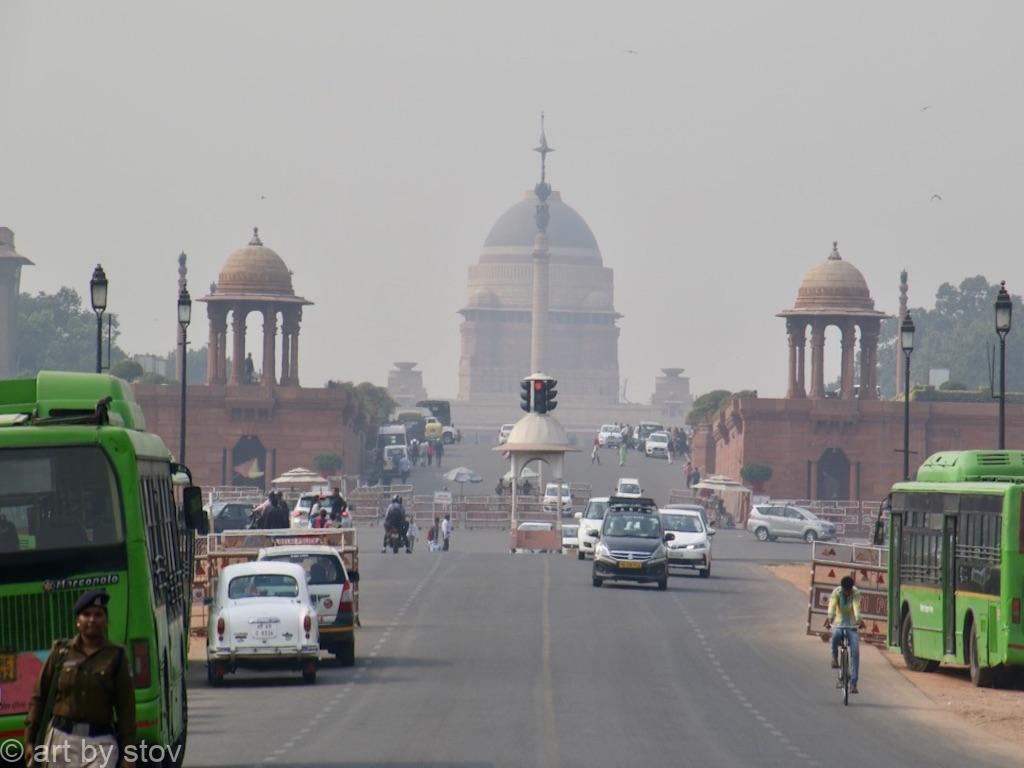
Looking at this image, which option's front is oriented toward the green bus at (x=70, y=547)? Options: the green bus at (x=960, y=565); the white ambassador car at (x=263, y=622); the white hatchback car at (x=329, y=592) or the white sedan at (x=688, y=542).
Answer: the white sedan

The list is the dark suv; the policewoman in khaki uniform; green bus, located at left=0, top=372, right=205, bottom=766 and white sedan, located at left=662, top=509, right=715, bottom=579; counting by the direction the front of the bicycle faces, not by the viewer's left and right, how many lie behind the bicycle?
2

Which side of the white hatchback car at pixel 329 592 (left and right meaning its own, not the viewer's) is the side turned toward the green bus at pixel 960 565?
right

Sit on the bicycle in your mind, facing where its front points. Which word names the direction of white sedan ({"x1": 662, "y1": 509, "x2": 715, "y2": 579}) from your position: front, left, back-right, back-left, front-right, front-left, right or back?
back

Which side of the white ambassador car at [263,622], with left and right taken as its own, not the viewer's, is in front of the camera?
back

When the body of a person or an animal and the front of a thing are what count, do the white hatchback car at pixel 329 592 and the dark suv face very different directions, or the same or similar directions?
very different directions

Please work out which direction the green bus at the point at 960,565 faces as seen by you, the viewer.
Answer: facing away from the viewer and to the left of the viewer

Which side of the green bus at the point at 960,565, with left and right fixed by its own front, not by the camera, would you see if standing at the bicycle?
left

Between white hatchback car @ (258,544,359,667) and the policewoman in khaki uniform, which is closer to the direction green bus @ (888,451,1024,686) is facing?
the white hatchback car

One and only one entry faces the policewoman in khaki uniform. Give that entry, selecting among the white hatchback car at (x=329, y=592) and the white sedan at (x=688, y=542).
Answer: the white sedan

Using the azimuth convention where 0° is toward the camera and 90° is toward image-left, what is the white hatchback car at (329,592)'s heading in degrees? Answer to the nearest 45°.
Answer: approximately 180°
